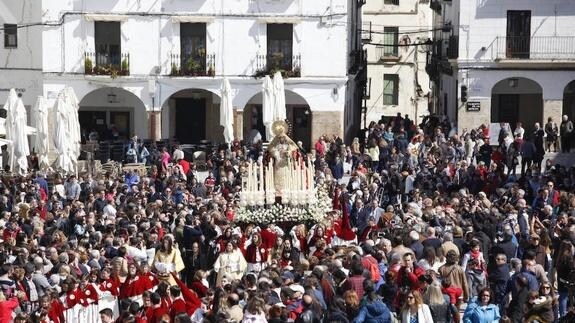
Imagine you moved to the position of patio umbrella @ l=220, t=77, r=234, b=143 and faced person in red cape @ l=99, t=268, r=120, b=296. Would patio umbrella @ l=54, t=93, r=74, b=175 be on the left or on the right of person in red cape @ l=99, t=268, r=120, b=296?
right

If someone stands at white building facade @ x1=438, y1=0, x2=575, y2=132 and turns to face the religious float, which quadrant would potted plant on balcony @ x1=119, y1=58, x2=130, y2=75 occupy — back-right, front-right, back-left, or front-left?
front-right

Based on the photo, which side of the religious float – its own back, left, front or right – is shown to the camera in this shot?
front

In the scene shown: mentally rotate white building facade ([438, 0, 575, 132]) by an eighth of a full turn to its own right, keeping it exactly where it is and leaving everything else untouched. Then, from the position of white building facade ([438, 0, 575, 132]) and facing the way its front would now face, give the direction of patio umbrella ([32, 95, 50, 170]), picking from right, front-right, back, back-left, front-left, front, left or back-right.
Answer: front

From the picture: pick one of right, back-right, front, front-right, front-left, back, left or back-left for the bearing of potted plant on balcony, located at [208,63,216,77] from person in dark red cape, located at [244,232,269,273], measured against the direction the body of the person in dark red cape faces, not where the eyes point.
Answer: back

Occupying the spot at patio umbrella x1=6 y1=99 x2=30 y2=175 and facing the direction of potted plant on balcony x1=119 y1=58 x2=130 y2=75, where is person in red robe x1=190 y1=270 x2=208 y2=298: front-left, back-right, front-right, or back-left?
back-right

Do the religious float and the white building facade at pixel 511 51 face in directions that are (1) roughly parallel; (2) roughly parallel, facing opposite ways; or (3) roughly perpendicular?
roughly parallel

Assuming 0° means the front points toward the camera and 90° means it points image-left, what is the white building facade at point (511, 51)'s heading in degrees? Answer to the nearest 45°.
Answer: approximately 0°

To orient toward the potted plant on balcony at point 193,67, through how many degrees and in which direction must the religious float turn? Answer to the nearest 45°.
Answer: approximately 180°

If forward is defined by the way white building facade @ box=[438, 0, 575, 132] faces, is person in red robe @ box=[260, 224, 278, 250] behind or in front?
in front

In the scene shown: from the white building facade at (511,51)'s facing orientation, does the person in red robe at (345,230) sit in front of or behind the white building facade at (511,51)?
in front

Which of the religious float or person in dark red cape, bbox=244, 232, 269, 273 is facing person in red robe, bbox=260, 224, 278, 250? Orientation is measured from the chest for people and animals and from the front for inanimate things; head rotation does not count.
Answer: the religious float

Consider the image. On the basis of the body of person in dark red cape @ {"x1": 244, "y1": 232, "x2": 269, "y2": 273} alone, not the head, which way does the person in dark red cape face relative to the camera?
toward the camera

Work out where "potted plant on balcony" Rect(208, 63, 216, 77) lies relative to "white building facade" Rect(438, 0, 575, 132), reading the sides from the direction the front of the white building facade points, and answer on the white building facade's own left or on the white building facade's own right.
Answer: on the white building facade's own right

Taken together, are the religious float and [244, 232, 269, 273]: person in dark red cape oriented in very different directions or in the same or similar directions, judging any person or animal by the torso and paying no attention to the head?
same or similar directions
